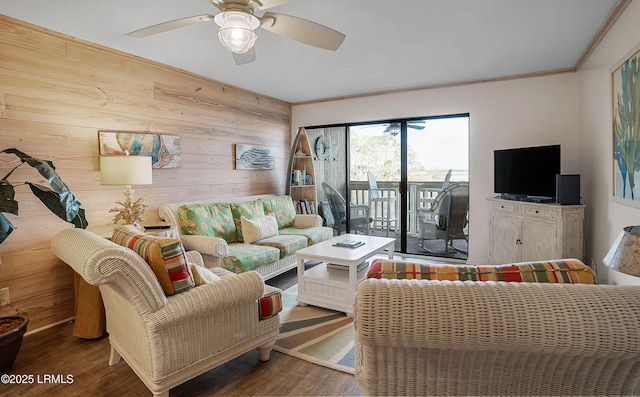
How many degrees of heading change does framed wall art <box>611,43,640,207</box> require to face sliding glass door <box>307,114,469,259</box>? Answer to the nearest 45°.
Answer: approximately 45° to its right

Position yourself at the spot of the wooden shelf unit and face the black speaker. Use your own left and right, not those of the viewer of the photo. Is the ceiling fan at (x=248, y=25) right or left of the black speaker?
right

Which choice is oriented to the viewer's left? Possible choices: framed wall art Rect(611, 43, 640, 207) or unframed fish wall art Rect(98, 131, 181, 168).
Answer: framed wall art Rect(611, 43, 640, 207)

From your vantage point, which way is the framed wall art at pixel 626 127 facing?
to the viewer's left

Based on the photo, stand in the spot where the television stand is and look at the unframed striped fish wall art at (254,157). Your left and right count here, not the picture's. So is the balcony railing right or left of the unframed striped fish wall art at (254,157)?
right

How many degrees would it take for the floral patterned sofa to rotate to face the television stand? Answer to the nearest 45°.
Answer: approximately 45° to its left

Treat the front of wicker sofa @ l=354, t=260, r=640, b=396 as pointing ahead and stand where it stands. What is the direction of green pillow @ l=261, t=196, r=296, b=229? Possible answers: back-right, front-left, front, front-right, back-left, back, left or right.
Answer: front-left

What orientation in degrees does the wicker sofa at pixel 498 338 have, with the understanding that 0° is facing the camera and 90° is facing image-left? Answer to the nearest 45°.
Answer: approximately 180°

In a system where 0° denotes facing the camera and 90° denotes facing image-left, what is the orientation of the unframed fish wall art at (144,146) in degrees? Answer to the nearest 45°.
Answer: approximately 315°

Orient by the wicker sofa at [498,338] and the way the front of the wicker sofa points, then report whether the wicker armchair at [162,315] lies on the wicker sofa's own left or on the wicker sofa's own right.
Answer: on the wicker sofa's own left

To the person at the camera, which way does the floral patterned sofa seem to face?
facing the viewer and to the right of the viewer

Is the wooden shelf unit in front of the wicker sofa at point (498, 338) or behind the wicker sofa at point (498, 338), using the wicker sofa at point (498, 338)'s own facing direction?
in front

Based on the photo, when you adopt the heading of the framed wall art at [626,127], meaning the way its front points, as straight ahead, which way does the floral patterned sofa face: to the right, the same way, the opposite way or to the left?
the opposite way

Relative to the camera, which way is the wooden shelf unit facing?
toward the camera
